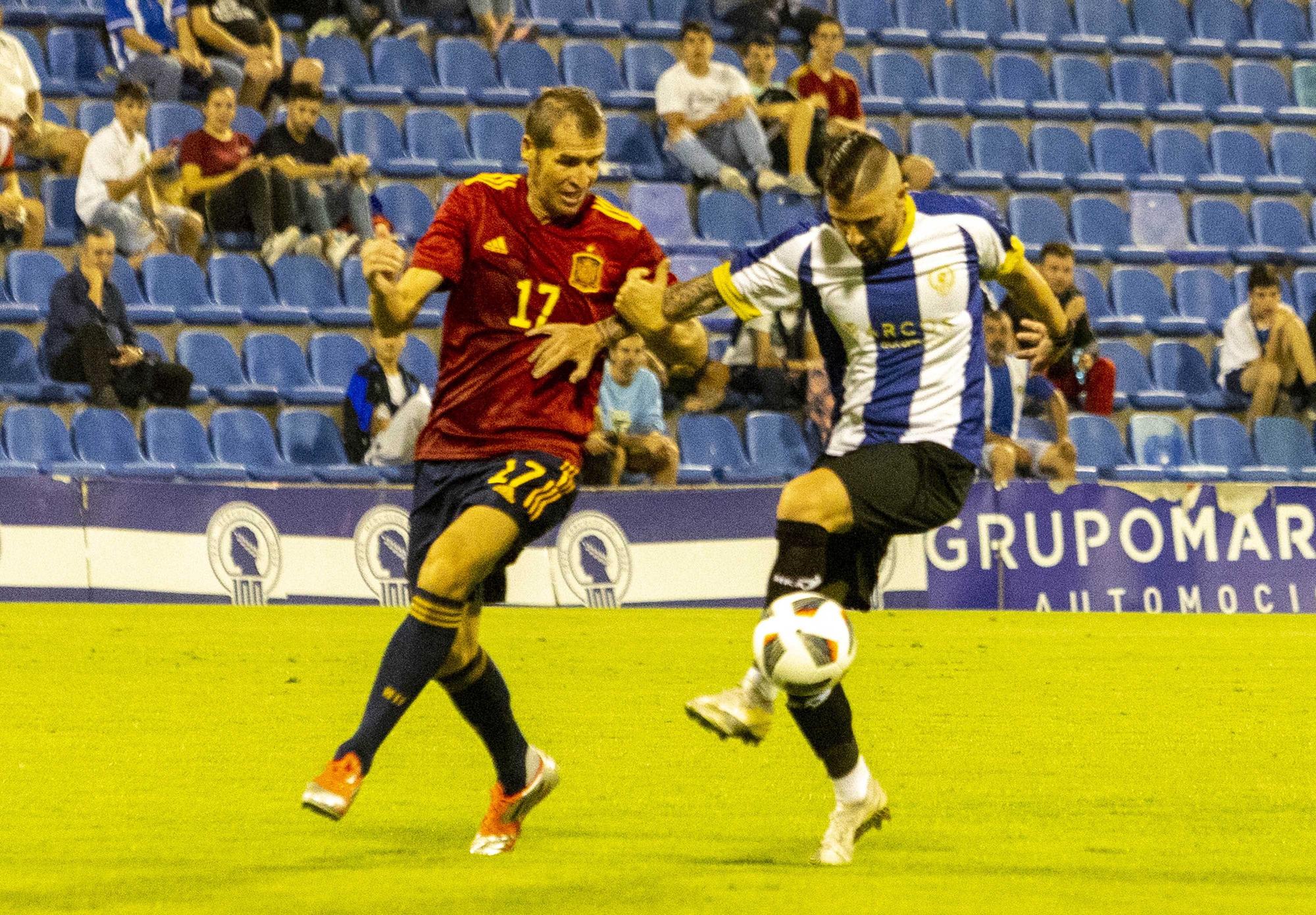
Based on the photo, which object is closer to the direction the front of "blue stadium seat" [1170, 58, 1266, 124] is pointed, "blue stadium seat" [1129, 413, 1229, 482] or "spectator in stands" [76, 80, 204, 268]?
the blue stadium seat

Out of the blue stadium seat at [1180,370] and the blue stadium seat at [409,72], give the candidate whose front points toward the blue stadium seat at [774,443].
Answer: the blue stadium seat at [409,72]

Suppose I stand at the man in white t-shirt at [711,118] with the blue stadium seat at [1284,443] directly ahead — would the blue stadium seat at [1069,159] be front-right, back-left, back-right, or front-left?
front-left

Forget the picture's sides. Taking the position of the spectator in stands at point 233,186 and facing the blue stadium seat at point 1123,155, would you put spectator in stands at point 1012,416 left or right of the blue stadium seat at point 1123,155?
right

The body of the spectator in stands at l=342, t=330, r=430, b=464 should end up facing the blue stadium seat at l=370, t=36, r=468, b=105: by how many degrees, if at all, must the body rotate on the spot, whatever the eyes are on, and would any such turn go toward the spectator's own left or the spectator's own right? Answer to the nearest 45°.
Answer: approximately 180°

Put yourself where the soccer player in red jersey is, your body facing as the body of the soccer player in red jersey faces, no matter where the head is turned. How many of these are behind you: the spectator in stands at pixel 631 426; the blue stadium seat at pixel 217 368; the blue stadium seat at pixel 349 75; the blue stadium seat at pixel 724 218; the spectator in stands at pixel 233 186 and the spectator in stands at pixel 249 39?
6

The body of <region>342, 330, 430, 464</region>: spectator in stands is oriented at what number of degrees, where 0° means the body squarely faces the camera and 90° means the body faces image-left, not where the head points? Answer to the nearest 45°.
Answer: approximately 0°

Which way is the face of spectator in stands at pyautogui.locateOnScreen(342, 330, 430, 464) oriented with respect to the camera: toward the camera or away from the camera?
toward the camera

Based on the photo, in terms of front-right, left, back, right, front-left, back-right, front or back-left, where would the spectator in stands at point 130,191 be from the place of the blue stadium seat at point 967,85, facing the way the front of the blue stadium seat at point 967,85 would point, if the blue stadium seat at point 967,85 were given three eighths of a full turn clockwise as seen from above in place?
front-left

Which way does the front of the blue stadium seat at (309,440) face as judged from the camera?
facing the viewer and to the right of the viewer

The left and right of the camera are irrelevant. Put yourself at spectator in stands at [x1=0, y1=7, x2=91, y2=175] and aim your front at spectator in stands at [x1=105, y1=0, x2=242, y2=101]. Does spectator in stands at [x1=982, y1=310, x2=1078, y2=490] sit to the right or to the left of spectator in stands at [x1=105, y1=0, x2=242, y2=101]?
right

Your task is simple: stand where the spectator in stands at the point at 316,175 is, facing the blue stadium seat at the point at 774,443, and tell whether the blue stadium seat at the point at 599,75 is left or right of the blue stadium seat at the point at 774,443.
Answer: left

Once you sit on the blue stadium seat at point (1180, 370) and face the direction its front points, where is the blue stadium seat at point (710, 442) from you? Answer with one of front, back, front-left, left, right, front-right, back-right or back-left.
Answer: right

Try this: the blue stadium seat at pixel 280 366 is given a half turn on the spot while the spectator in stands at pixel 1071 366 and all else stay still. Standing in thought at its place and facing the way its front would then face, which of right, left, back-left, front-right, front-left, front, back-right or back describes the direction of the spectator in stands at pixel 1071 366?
back-right

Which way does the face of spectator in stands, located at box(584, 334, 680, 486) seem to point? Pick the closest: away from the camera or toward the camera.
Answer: toward the camera

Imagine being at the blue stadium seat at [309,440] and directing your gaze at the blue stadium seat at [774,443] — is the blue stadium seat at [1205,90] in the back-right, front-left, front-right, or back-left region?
front-left

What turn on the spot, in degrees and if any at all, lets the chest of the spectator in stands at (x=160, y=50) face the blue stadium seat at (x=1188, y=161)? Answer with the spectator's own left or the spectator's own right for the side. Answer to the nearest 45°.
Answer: approximately 45° to the spectator's own left
